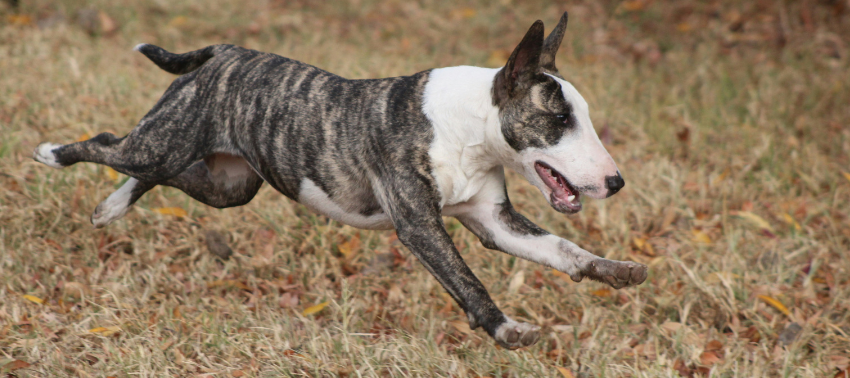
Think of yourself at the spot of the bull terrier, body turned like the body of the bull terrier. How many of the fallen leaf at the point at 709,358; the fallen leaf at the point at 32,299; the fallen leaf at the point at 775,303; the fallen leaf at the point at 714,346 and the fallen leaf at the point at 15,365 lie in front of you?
3

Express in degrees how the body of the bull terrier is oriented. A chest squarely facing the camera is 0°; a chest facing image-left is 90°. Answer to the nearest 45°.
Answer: approximately 270°

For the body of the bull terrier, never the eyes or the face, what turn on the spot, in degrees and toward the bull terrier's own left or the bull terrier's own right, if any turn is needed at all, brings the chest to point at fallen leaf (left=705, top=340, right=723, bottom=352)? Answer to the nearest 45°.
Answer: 0° — it already faces it

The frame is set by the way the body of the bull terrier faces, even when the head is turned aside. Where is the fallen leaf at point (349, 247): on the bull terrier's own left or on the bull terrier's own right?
on the bull terrier's own left

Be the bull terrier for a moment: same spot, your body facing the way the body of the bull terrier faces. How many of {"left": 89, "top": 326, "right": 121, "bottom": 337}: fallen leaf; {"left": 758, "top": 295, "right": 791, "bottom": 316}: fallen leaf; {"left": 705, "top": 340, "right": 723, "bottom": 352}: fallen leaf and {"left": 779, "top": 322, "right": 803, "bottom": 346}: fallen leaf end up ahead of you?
3

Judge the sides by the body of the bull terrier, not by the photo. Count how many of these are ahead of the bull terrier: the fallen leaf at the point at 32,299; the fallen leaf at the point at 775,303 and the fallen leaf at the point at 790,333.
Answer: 2

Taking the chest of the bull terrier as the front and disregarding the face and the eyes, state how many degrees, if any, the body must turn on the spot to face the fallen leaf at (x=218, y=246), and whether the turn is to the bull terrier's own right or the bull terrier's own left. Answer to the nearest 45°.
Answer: approximately 135° to the bull terrier's own left

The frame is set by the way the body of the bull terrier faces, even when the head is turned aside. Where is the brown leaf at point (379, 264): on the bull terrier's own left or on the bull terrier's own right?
on the bull terrier's own left

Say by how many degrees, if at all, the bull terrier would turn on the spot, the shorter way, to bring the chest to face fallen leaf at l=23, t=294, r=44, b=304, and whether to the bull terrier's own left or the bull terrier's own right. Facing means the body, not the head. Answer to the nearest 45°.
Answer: approximately 180°

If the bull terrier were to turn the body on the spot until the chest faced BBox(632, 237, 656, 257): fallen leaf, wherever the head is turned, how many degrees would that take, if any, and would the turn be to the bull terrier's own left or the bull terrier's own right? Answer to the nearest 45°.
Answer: approximately 45° to the bull terrier's own left

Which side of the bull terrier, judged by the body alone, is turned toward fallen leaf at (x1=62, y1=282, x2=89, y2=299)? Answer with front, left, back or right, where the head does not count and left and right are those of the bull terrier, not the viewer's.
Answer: back

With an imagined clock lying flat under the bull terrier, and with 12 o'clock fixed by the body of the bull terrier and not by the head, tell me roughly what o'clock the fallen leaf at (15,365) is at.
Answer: The fallen leaf is roughly at 6 o'clock from the bull terrier.

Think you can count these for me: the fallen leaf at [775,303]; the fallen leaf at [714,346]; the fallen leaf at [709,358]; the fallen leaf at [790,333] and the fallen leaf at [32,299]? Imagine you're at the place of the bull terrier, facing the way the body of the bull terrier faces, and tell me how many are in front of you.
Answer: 4

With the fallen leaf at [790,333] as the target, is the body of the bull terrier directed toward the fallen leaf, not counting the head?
yes

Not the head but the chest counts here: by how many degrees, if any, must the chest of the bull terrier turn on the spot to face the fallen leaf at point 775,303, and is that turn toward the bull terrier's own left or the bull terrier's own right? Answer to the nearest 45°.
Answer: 0° — it already faces it
